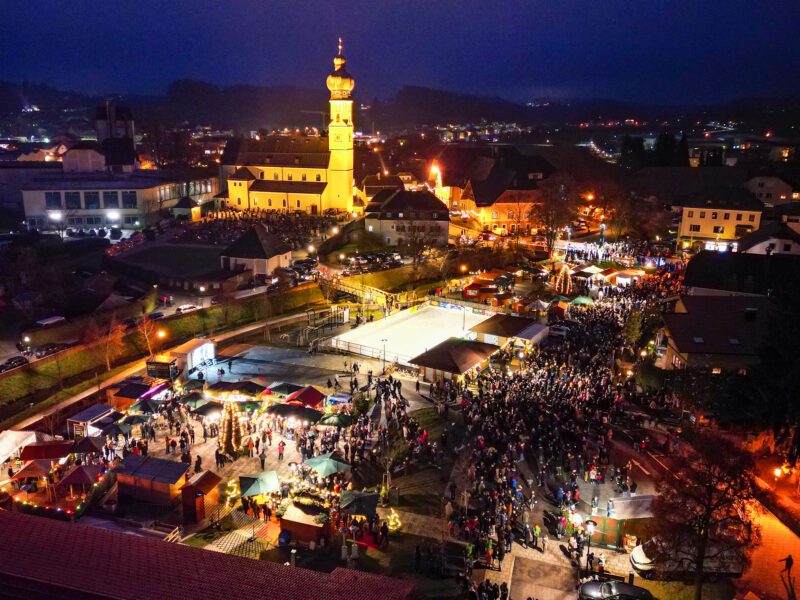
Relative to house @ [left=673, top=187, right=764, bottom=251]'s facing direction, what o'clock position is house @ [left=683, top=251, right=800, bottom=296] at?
house @ [left=683, top=251, right=800, bottom=296] is roughly at 12 o'clock from house @ [left=673, top=187, right=764, bottom=251].

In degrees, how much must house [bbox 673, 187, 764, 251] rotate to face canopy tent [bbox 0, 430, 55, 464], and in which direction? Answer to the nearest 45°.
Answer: approximately 45° to its right

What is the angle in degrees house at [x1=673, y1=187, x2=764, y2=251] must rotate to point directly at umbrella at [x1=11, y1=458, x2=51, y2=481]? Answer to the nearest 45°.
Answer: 0° — it already faces it

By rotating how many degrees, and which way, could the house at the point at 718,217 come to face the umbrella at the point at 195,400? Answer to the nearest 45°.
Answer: approximately 45° to its right

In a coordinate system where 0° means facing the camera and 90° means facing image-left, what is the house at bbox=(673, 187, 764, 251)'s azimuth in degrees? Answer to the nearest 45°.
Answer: approximately 0°

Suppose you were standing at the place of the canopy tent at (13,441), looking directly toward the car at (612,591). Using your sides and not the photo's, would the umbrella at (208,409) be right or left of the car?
left

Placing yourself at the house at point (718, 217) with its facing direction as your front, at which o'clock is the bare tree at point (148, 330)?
The bare tree is roughly at 1 o'clock from the house.
